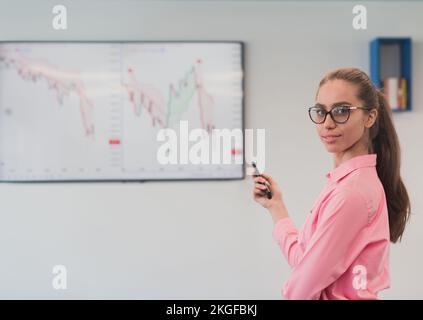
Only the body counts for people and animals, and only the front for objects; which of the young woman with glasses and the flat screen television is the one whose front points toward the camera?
the flat screen television

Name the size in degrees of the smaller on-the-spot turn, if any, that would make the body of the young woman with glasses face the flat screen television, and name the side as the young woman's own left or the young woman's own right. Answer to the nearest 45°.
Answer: approximately 45° to the young woman's own right

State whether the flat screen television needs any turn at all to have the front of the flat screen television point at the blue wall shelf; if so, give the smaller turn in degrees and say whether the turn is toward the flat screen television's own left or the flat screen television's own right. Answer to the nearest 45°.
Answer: approximately 90° to the flat screen television's own left

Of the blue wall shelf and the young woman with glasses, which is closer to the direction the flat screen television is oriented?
the young woman with glasses

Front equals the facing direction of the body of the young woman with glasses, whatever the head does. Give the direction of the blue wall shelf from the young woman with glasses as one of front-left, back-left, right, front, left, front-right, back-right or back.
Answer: right

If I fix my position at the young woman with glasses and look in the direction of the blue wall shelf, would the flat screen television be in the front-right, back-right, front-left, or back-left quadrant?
front-left

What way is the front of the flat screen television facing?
toward the camera

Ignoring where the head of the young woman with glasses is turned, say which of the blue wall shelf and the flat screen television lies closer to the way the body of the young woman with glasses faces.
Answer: the flat screen television

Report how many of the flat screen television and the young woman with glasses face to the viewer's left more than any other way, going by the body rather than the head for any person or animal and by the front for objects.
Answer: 1

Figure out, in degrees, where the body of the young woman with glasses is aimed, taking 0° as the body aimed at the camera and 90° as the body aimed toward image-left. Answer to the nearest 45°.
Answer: approximately 90°

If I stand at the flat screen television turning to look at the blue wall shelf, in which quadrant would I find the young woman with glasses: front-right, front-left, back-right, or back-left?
front-right
